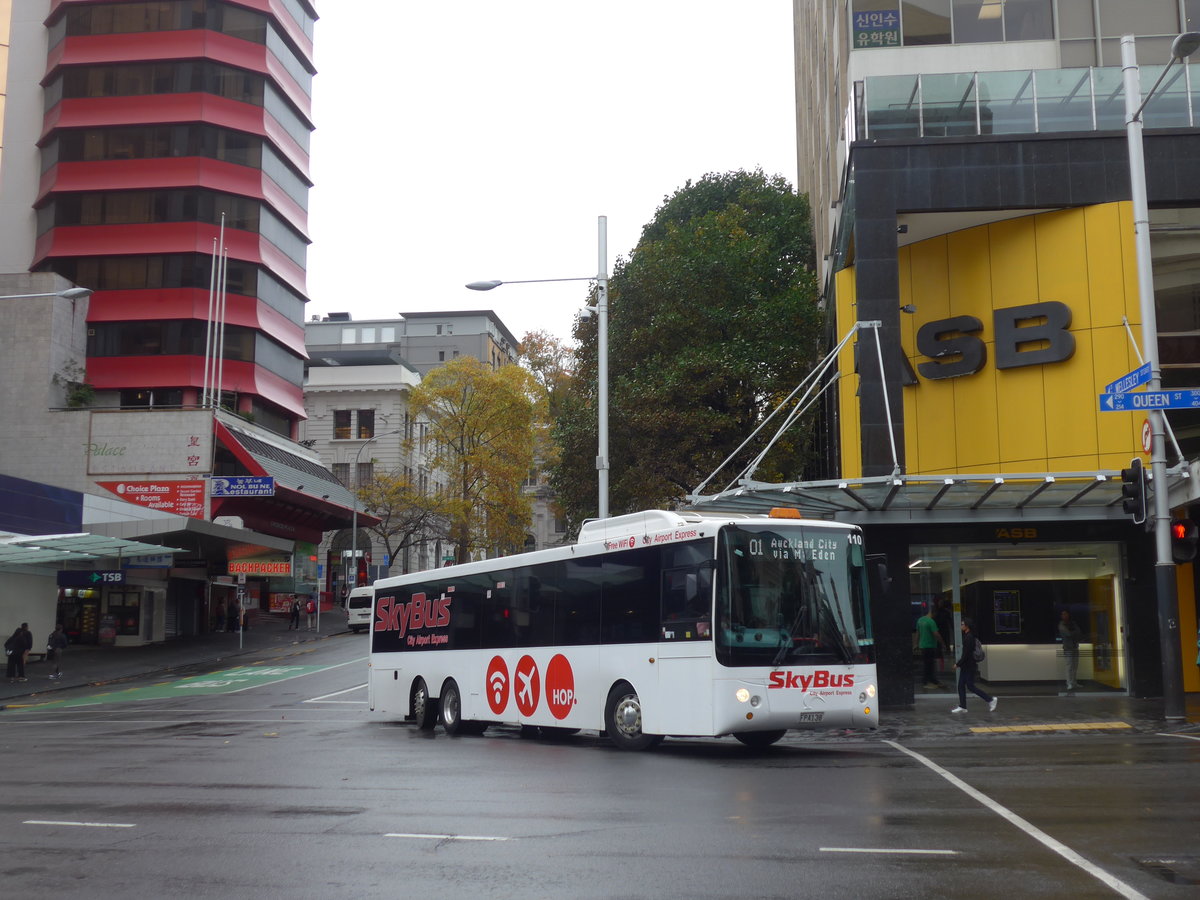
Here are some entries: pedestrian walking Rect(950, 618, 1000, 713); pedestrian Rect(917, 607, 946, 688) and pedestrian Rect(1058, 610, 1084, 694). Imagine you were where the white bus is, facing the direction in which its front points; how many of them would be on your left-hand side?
3

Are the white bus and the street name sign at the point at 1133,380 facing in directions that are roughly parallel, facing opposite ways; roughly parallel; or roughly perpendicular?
roughly perpendicular

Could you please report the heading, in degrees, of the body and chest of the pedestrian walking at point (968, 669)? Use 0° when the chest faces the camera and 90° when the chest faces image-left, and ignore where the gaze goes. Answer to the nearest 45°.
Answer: approximately 90°

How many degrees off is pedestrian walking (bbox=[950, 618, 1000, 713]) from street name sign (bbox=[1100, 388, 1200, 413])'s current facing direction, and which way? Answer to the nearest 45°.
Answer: approximately 135° to its right

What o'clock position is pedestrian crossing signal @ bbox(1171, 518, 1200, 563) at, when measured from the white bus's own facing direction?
The pedestrian crossing signal is roughly at 10 o'clock from the white bus.

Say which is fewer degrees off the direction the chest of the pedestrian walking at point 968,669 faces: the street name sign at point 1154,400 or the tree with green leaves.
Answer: the tree with green leaves

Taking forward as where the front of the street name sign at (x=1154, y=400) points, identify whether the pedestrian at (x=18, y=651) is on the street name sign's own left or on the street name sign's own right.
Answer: on the street name sign's own right

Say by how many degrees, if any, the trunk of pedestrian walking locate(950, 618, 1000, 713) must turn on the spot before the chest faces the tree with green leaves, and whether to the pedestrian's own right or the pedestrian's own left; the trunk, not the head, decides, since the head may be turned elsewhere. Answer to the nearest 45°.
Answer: approximately 45° to the pedestrian's own right
